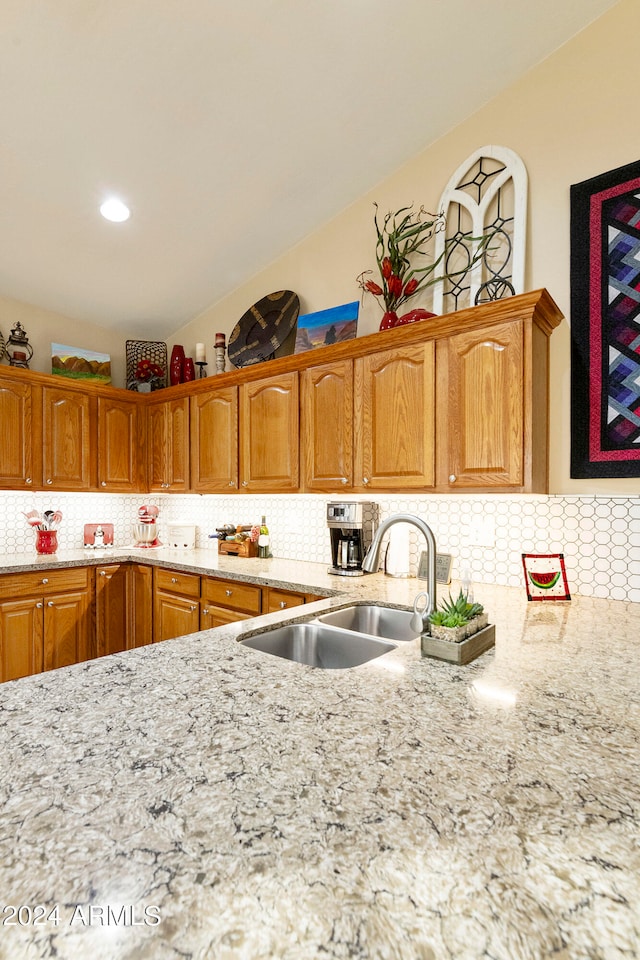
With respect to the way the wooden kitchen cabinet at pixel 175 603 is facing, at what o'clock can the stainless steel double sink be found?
The stainless steel double sink is roughly at 10 o'clock from the wooden kitchen cabinet.

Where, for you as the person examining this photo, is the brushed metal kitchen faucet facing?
facing to the left of the viewer

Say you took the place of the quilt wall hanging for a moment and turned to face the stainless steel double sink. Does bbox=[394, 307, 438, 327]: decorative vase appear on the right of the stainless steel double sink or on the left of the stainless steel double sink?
right

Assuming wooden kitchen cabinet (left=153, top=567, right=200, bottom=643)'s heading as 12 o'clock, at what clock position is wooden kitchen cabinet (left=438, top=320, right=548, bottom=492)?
wooden kitchen cabinet (left=438, top=320, right=548, bottom=492) is roughly at 9 o'clock from wooden kitchen cabinet (left=153, top=567, right=200, bottom=643).

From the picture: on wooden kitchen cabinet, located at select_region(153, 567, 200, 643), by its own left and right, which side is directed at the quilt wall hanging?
left

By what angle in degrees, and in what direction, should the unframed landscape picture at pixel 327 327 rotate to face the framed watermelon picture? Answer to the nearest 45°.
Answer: approximately 90° to its left

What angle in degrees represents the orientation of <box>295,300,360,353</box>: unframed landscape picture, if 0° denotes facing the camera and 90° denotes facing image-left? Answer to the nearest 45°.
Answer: approximately 45°
